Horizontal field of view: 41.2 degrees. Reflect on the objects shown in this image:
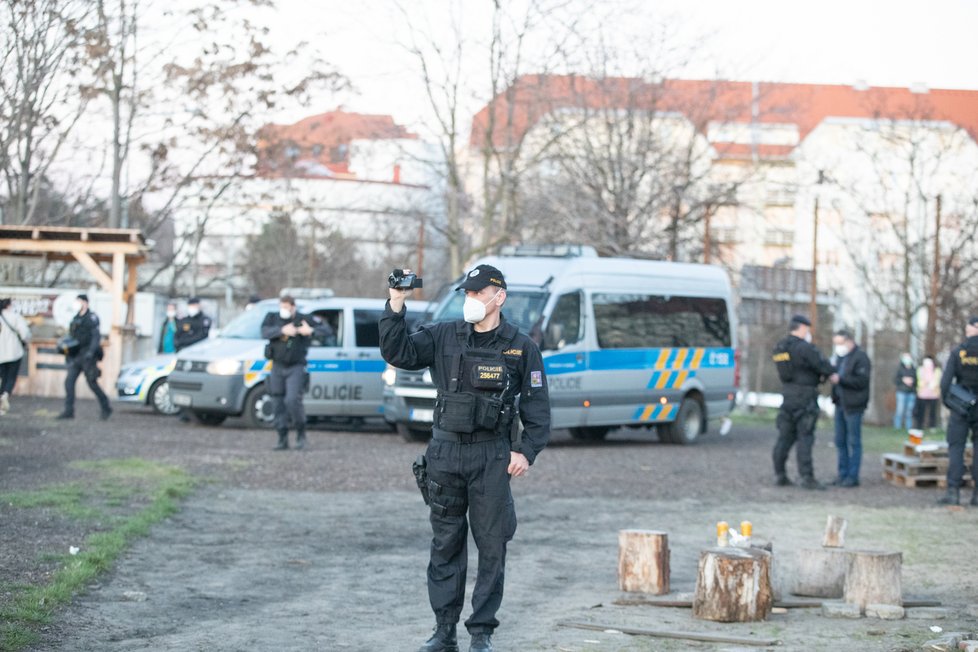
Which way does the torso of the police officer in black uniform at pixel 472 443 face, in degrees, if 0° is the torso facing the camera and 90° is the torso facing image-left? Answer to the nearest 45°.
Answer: approximately 45°

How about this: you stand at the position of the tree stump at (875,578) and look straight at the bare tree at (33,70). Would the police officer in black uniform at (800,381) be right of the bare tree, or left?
right

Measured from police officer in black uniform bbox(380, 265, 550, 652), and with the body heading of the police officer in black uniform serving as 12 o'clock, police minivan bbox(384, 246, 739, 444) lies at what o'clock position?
The police minivan is roughly at 5 o'clock from the police officer in black uniform.

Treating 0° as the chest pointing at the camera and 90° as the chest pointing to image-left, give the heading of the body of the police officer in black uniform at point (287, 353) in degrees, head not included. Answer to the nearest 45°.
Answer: approximately 0°

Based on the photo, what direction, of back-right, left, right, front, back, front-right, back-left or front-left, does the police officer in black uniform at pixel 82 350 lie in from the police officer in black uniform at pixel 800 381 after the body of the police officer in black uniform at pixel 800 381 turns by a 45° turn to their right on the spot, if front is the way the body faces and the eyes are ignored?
back

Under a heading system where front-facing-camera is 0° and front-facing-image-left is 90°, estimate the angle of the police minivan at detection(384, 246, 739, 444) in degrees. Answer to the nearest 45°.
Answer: approximately 45°

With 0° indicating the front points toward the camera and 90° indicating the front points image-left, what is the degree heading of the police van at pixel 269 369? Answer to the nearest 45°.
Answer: approximately 45°

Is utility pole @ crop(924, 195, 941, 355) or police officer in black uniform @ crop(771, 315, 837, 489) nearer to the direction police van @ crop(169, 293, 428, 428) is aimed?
the police officer in black uniform

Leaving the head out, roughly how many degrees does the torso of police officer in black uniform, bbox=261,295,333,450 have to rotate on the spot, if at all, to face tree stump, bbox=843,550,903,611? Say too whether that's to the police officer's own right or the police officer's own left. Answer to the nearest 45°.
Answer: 0° — they already face it

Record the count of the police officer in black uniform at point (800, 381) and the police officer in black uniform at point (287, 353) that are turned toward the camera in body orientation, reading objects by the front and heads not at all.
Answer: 1

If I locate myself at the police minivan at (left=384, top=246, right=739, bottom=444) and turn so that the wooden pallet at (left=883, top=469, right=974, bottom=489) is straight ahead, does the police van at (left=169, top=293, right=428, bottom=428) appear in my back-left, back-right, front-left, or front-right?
back-right

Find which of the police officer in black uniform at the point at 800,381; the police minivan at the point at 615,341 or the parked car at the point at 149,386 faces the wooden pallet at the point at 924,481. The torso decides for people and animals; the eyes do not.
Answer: the police officer in black uniform
